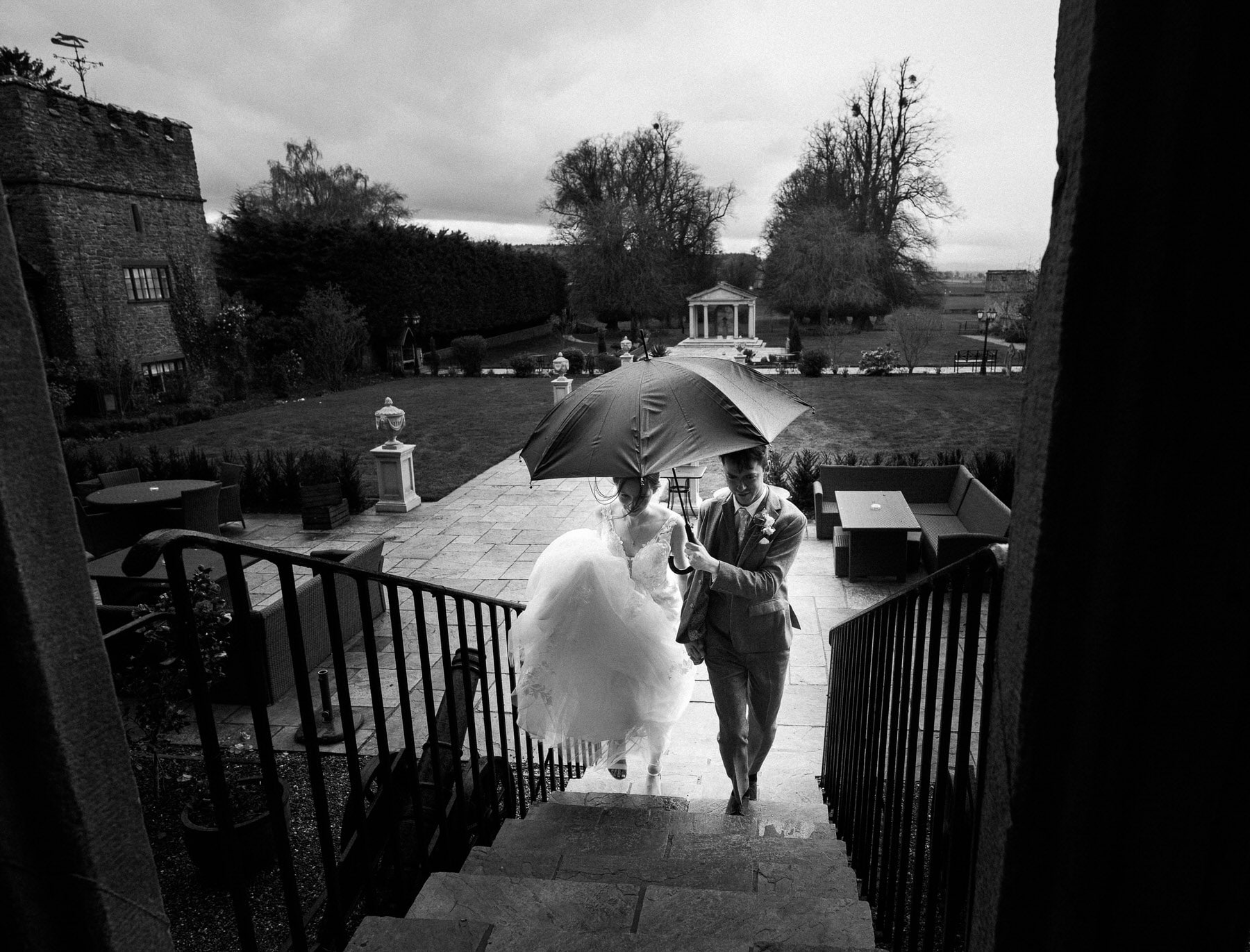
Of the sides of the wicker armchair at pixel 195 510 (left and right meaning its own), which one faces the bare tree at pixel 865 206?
right

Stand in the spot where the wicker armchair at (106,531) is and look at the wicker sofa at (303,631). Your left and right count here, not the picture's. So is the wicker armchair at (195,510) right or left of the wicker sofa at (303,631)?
left

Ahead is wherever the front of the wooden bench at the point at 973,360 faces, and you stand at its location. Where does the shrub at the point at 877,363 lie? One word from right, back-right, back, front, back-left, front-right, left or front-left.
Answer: front-right

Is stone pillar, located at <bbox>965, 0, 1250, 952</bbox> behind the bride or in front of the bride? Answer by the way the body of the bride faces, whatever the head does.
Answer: in front

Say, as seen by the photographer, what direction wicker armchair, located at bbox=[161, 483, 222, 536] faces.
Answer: facing away from the viewer and to the left of the viewer

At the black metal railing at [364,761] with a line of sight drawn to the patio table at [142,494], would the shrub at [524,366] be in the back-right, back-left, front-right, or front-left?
front-right

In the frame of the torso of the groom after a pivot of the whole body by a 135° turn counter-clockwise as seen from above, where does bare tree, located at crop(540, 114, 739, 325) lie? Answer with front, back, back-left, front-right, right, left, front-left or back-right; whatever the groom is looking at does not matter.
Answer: front-left

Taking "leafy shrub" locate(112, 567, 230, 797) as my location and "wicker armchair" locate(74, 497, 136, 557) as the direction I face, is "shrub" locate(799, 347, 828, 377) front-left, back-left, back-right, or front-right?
front-right

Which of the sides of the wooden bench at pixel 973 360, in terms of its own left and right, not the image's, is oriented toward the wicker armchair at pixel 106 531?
front

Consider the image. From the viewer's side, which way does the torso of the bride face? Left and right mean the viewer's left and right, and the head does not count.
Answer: facing the viewer

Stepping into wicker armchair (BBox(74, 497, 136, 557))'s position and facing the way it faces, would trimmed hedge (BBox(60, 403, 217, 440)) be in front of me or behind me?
in front

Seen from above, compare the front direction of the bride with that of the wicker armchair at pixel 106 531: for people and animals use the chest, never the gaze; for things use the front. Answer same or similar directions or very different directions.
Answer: very different directions

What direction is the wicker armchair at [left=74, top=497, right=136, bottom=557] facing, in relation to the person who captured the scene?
facing away from the viewer and to the right of the viewer

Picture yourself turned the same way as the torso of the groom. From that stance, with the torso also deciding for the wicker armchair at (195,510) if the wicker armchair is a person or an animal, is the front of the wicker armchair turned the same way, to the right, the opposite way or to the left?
to the right

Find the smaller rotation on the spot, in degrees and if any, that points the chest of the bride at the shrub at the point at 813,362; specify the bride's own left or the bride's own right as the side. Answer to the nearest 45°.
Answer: approximately 180°

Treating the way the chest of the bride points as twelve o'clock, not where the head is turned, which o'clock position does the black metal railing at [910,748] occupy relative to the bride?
The black metal railing is roughly at 11 o'clock from the bride.

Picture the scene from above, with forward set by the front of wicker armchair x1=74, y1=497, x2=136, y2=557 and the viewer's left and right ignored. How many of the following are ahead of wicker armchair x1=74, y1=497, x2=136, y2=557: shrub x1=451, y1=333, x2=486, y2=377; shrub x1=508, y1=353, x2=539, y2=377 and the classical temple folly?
3

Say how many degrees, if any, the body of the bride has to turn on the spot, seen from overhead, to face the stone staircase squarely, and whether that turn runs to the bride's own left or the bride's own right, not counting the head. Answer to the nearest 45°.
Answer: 0° — they already face it
